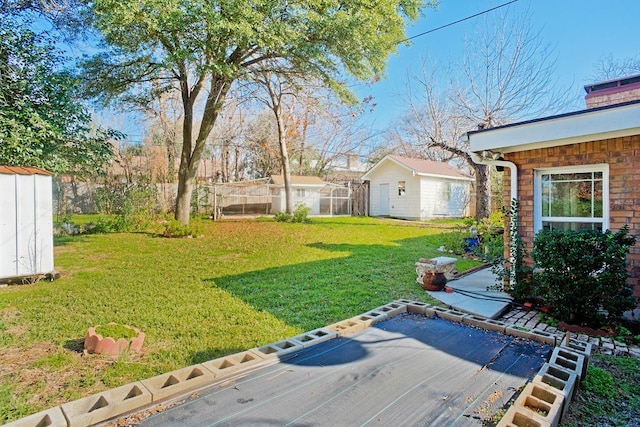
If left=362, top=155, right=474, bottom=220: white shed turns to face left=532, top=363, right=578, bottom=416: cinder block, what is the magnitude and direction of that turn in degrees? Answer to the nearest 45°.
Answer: approximately 45° to its left

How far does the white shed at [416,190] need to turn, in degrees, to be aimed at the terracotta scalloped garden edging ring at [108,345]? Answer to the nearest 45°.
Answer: approximately 45° to its left

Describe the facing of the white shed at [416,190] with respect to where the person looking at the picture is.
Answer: facing the viewer and to the left of the viewer

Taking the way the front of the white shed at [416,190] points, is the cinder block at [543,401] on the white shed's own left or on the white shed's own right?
on the white shed's own left

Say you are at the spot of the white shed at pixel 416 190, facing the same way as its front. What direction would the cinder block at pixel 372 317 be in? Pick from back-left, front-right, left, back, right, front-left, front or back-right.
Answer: front-left

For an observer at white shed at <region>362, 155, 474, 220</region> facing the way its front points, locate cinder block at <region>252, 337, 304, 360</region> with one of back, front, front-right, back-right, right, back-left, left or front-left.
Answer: front-left

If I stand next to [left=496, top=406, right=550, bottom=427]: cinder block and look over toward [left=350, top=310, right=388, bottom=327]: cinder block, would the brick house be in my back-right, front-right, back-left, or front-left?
front-right

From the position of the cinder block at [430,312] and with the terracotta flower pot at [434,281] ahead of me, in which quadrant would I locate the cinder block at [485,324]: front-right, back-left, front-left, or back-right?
back-right

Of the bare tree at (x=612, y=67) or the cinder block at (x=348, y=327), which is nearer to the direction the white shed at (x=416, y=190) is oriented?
the cinder block

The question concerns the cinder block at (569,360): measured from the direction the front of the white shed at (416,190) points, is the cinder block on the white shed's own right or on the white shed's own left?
on the white shed's own left

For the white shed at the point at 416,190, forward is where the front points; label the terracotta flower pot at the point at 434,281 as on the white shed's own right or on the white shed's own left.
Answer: on the white shed's own left

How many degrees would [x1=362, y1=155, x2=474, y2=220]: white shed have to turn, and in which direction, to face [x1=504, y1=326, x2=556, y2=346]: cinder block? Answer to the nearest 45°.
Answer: approximately 45° to its left
